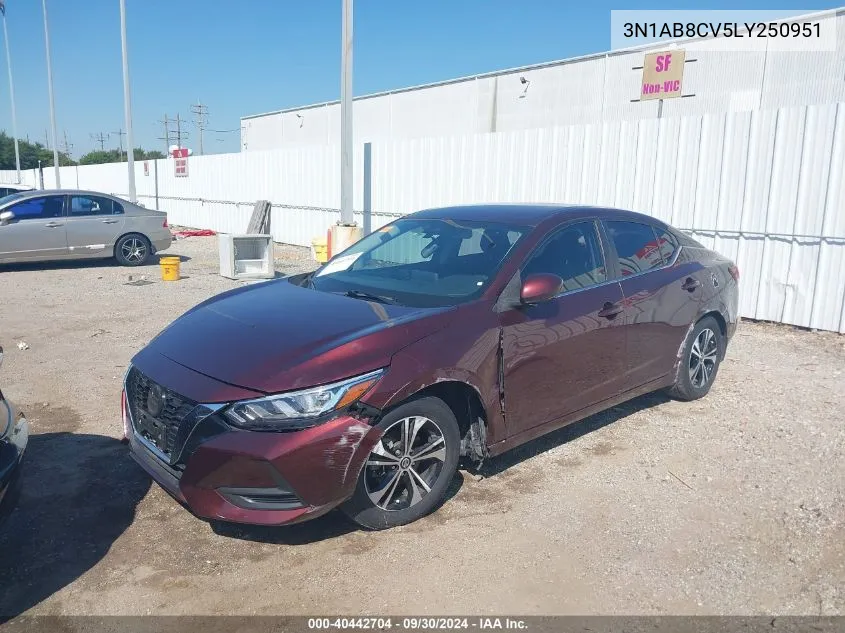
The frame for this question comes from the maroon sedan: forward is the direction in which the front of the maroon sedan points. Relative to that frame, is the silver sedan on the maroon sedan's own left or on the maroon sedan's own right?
on the maroon sedan's own right

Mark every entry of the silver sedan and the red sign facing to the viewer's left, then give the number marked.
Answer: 1

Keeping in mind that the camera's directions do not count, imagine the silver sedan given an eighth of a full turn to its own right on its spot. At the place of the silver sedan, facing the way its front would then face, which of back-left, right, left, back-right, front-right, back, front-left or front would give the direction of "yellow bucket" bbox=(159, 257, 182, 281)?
back

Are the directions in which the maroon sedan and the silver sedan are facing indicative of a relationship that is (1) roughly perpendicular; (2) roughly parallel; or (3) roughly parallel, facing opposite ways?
roughly parallel

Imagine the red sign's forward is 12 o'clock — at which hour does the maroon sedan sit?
The maroon sedan is roughly at 12 o'clock from the red sign.

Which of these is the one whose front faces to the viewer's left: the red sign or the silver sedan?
the silver sedan

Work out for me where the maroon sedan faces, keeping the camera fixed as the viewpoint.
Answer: facing the viewer and to the left of the viewer

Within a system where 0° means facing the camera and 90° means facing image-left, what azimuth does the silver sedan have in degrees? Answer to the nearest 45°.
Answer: approximately 90°

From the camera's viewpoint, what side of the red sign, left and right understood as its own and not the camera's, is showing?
front

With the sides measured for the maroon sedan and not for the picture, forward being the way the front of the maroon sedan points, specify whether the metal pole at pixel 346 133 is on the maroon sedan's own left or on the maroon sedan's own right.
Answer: on the maroon sedan's own right

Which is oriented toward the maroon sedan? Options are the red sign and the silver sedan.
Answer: the red sign

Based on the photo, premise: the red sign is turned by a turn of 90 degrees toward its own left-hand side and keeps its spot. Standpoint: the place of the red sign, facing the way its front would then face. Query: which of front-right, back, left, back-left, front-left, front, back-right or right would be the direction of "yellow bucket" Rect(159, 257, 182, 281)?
right

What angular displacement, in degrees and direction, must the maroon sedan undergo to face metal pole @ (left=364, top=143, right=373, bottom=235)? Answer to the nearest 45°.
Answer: approximately 135° to its right

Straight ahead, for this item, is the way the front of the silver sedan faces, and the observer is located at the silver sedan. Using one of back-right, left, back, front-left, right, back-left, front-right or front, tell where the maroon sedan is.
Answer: left
